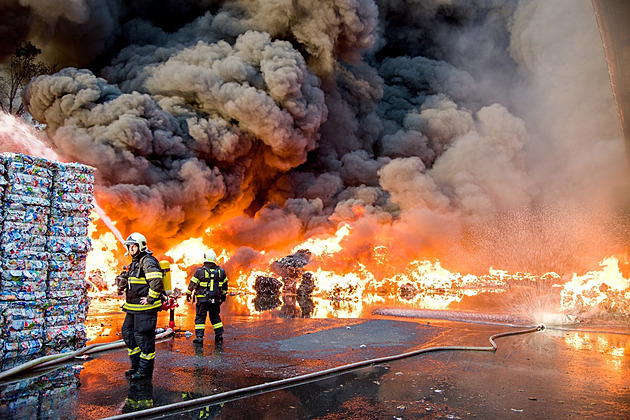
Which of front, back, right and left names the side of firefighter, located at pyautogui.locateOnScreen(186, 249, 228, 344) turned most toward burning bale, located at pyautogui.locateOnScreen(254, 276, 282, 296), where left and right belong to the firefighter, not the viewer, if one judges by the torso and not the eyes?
front

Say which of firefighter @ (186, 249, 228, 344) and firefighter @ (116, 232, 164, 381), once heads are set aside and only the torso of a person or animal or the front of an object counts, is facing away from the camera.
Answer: firefighter @ (186, 249, 228, 344)

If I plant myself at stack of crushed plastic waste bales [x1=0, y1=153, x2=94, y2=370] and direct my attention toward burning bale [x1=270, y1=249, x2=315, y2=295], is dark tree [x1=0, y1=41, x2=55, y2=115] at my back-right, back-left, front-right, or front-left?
front-left

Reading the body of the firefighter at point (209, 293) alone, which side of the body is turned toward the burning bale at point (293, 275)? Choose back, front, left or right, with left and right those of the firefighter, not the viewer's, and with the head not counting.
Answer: front

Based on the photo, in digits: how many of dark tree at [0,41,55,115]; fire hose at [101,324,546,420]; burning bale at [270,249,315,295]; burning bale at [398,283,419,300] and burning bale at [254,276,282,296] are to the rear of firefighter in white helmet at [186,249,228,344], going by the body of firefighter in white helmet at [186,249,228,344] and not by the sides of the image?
1

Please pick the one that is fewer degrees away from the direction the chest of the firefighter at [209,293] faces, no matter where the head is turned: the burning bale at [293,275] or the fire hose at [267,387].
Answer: the burning bale

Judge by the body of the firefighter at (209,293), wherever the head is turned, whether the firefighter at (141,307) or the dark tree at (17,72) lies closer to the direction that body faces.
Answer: the dark tree

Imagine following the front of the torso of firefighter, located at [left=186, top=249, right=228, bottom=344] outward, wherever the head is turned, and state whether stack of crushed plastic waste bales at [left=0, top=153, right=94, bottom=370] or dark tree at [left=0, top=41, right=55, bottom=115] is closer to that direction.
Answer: the dark tree

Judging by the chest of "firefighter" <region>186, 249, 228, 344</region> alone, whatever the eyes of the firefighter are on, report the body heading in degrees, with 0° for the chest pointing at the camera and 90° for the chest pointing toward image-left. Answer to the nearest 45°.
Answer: approximately 180°

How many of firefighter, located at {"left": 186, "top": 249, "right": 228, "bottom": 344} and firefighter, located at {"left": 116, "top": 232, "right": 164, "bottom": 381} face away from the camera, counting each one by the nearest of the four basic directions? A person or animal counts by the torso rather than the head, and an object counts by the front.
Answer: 1
